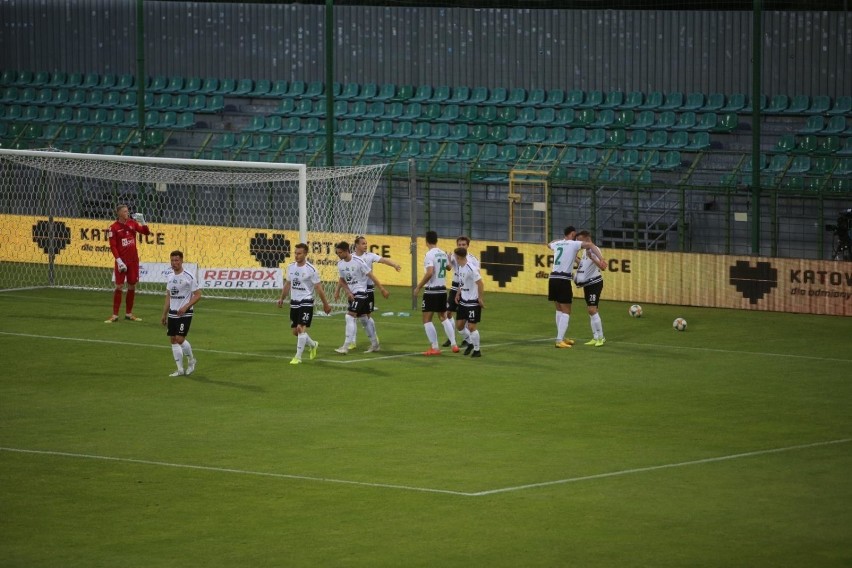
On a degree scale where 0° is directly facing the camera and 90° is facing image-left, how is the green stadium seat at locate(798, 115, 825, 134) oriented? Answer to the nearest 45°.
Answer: approximately 45°

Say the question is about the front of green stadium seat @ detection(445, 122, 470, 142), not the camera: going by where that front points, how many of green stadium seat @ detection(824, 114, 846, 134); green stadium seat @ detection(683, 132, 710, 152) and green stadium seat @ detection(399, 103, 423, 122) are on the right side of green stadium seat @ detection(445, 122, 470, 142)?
1

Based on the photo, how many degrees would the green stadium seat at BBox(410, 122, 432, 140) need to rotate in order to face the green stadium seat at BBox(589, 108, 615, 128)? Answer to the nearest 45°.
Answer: approximately 135° to its left

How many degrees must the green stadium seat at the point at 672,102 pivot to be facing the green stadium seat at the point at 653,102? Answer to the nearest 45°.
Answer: approximately 45° to its right

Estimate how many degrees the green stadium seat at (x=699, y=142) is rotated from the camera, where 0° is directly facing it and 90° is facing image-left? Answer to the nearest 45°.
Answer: approximately 45°

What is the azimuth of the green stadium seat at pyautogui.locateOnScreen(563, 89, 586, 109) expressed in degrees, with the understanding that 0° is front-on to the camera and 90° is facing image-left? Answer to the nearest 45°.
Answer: approximately 45°

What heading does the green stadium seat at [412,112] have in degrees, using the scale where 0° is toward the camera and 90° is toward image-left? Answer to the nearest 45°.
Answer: approximately 45°
